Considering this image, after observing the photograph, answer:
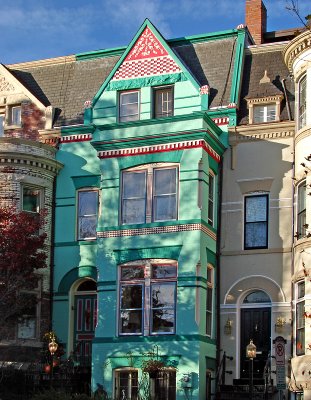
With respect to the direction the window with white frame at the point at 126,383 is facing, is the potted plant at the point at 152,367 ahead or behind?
ahead

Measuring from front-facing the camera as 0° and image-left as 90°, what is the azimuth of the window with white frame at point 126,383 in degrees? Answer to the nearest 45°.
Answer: approximately 0°
